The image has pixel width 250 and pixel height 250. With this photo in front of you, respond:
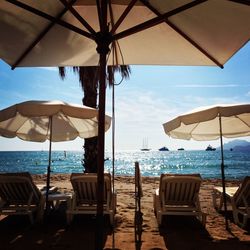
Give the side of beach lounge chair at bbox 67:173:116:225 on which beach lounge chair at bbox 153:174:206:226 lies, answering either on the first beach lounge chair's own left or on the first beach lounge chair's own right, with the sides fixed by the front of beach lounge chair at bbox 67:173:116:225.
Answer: on the first beach lounge chair's own right

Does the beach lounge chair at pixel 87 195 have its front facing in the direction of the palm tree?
yes

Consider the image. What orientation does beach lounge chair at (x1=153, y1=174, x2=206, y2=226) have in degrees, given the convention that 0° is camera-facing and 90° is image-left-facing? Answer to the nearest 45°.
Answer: approximately 180°

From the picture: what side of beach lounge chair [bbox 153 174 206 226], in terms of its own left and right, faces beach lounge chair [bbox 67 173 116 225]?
left

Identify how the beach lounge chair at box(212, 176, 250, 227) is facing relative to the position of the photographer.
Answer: facing away from the viewer and to the left of the viewer

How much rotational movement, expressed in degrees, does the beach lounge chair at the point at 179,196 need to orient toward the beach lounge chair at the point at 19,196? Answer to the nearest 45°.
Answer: approximately 90° to its left

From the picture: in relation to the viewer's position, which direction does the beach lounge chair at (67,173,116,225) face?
facing away from the viewer

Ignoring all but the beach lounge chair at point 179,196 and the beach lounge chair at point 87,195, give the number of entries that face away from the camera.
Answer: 2

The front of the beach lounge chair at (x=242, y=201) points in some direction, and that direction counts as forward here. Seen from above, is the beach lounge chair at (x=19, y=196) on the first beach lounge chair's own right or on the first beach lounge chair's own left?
on the first beach lounge chair's own left
